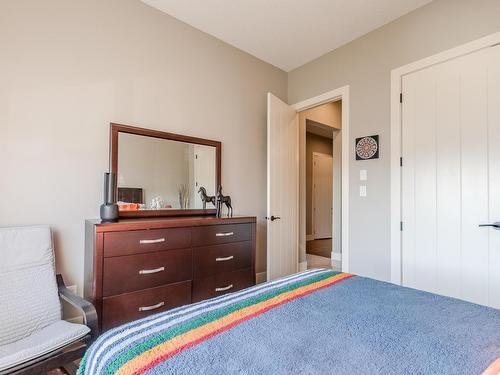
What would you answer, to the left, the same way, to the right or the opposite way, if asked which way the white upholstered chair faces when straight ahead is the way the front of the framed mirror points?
the same way

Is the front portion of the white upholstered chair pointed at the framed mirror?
no

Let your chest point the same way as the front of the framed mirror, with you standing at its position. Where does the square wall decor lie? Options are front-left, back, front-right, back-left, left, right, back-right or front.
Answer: front-left

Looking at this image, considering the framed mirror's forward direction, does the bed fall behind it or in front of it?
in front

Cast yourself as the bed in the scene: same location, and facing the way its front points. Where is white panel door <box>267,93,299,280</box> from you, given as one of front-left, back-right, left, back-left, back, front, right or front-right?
front-right

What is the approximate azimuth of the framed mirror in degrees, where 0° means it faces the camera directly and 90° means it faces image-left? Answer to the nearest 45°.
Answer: approximately 315°

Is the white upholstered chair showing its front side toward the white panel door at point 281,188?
no

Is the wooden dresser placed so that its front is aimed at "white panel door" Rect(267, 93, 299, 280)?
no

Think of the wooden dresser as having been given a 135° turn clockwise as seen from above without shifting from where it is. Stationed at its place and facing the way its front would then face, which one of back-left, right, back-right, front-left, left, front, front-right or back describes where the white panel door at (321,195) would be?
back-right

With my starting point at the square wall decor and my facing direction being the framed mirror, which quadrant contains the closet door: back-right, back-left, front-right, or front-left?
back-left

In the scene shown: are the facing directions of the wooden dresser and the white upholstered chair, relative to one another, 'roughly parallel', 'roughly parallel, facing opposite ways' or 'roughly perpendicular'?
roughly parallel

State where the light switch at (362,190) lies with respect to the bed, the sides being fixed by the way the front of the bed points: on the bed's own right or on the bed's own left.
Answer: on the bed's own right

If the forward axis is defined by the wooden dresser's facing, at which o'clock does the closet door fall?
The closet door is roughly at 11 o'clock from the wooden dresser.

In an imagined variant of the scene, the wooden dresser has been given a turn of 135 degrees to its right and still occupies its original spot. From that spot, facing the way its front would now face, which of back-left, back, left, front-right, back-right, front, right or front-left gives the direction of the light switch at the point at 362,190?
back

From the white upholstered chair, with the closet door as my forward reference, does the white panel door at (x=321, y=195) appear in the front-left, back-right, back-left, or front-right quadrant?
front-left

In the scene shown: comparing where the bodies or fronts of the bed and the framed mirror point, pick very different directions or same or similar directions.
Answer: very different directions

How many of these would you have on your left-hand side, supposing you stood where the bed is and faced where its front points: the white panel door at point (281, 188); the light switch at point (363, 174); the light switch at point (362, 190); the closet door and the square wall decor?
0

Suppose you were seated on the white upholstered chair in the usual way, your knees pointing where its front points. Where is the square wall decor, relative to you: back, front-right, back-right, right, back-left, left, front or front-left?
front-left

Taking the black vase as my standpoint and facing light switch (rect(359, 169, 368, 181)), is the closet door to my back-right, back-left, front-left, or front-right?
front-right

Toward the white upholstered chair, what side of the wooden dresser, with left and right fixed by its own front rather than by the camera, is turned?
right
